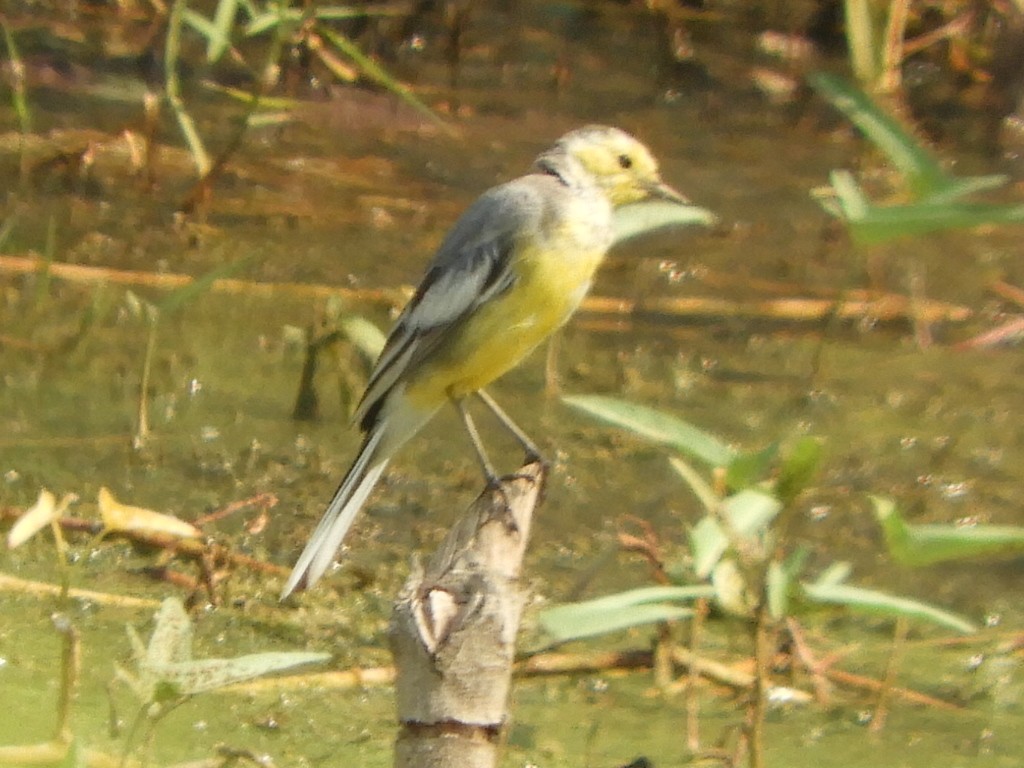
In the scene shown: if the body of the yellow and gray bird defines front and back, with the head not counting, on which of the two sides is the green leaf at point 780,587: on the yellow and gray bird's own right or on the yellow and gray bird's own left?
on the yellow and gray bird's own right

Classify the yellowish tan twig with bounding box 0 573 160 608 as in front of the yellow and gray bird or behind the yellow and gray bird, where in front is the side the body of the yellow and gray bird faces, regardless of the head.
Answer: behind

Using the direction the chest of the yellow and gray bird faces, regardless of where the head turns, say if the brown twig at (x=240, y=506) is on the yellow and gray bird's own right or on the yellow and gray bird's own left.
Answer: on the yellow and gray bird's own left

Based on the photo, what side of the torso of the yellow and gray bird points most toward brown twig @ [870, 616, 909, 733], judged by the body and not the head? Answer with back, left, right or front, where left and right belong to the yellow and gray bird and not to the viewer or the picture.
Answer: front

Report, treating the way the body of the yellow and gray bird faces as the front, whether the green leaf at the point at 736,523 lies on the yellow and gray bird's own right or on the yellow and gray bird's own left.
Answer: on the yellow and gray bird's own right

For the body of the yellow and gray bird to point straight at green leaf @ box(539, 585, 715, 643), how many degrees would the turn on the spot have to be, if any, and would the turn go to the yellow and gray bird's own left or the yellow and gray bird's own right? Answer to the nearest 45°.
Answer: approximately 45° to the yellow and gray bird's own left

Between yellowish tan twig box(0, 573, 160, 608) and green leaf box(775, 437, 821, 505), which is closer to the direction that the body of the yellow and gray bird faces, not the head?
the green leaf

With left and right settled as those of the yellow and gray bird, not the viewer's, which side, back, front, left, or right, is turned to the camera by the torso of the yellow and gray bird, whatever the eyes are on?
right
